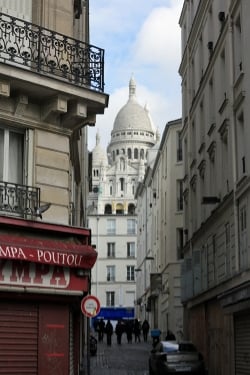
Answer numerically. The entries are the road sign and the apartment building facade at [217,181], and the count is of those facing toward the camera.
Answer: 1

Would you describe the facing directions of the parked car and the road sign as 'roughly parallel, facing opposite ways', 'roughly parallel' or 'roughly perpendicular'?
roughly parallel, facing opposite ways

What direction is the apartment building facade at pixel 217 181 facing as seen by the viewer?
to the viewer's left

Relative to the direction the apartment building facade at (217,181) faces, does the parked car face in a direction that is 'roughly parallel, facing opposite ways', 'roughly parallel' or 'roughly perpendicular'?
roughly perpendicular

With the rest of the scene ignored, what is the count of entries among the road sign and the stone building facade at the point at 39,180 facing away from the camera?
0

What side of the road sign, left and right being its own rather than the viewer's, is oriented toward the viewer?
front

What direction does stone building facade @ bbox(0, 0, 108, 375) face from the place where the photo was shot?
facing the viewer and to the right of the viewer

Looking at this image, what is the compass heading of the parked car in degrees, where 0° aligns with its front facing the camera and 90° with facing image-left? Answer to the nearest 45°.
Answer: approximately 180°
